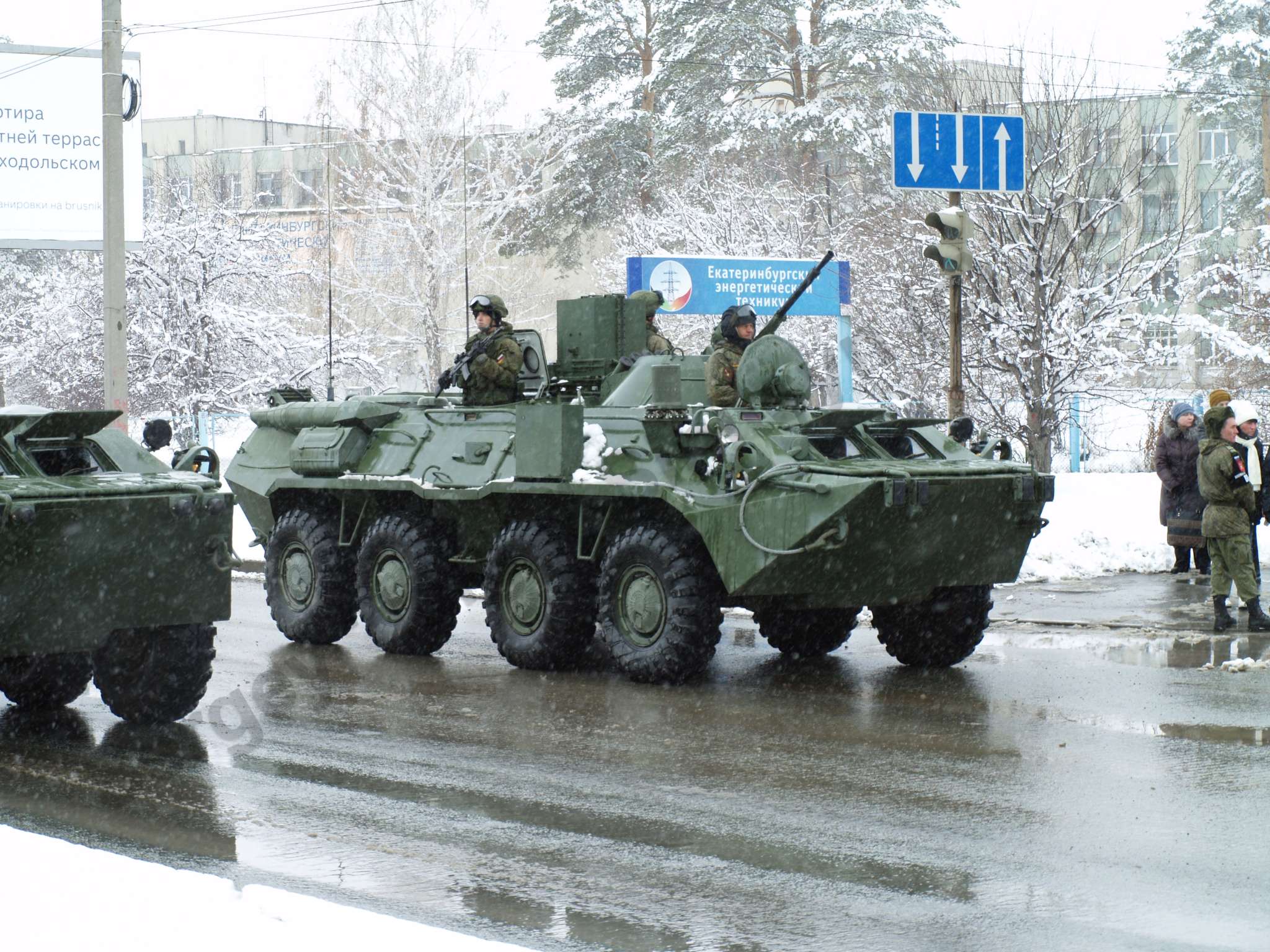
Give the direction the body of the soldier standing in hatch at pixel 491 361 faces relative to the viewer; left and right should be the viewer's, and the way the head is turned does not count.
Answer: facing the viewer and to the left of the viewer

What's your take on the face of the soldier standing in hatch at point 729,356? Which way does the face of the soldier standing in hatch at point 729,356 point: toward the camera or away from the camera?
toward the camera

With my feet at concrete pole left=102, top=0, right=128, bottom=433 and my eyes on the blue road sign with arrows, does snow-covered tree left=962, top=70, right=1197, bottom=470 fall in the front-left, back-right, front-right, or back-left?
front-left

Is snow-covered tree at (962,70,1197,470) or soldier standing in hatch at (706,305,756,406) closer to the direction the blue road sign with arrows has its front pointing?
the soldier standing in hatch

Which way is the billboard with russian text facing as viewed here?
toward the camera

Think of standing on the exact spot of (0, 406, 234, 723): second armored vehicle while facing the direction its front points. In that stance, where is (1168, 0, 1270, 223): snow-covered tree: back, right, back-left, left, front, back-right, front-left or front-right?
left

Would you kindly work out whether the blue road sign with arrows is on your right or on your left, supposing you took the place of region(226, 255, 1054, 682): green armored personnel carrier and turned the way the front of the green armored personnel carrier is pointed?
on your left

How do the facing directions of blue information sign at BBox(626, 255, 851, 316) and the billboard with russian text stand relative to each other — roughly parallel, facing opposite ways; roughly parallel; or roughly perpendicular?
roughly parallel

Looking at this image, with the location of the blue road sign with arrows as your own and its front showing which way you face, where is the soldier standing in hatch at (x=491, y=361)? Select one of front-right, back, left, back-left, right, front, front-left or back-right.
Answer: front-right

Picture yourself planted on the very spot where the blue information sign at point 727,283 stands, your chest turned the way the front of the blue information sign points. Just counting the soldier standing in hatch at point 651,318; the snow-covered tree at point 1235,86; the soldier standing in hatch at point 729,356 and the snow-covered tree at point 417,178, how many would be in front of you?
2

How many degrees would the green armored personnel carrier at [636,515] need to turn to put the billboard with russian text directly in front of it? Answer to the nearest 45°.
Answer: approximately 180°

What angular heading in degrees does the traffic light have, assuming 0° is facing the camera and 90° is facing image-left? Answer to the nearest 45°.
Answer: approximately 45°
